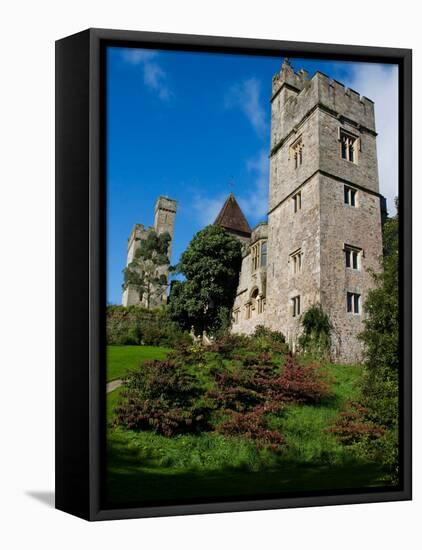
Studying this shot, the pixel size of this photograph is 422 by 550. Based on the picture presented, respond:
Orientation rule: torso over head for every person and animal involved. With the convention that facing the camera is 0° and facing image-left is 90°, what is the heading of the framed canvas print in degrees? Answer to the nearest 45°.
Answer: approximately 315°
